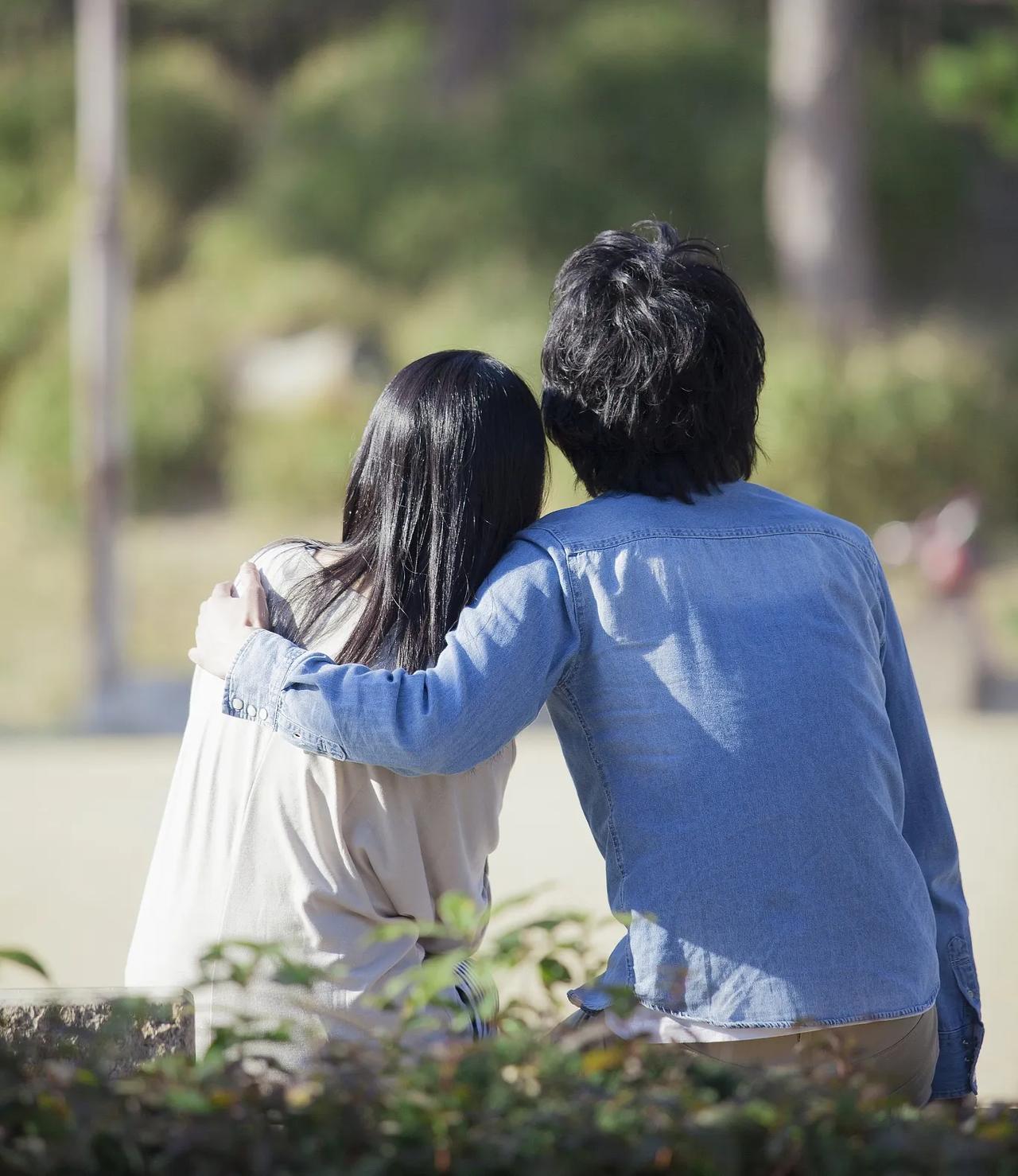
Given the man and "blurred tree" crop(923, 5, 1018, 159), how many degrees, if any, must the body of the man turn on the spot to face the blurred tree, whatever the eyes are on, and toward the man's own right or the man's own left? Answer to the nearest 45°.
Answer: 0° — they already face it

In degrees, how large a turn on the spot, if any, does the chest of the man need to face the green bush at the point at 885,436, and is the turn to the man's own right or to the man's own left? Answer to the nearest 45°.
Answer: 0° — they already face it

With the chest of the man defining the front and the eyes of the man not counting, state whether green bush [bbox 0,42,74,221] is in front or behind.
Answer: in front

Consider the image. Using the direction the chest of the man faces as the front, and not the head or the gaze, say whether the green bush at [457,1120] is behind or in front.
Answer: behind

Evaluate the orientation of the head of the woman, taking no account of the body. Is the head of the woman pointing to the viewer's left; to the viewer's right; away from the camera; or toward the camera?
away from the camera

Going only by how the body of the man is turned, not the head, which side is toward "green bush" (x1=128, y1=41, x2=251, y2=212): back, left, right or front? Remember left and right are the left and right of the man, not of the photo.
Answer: front

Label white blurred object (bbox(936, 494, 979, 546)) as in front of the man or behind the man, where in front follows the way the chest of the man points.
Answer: in front

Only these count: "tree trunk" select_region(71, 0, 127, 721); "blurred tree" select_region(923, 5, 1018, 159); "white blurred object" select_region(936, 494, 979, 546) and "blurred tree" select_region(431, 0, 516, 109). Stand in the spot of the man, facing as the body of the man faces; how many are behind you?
0

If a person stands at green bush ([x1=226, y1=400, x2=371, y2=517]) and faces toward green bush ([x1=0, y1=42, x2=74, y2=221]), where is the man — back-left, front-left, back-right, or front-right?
back-left

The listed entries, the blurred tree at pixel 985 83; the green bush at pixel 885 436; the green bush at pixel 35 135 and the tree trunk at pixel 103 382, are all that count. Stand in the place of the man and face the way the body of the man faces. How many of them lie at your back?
0

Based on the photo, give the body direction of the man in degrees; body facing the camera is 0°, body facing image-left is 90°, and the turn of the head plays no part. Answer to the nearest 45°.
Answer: approximately 180°

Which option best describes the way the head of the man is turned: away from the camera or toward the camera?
away from the camera

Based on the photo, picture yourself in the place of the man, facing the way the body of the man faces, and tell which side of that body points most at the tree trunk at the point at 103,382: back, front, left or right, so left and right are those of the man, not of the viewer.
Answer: front

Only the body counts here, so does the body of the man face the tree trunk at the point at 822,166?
yes
